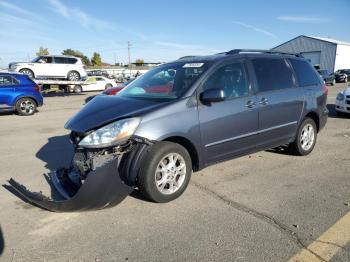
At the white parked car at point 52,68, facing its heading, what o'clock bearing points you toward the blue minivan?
The blue minivan is roughly at 9 o'clock from the white parked car.

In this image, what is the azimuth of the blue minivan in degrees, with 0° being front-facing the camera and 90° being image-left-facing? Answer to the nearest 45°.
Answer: approximately 45°

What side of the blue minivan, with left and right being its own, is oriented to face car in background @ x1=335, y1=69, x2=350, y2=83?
back

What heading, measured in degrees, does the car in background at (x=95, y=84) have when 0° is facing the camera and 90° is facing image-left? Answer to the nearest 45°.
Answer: approximately 90°

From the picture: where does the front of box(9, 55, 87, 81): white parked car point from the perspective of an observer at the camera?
facing to the left of the viewer

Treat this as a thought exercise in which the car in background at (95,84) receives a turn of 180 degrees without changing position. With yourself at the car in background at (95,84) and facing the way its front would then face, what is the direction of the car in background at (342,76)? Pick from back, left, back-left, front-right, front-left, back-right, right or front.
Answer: front

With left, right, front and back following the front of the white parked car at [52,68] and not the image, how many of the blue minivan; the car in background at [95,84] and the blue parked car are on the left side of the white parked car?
2
